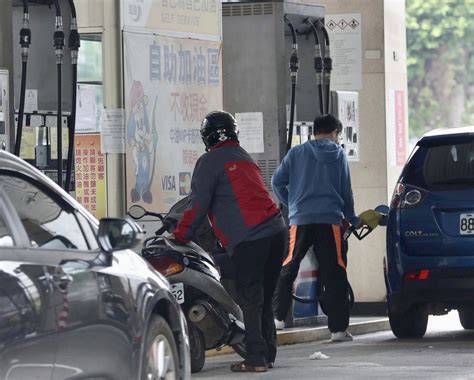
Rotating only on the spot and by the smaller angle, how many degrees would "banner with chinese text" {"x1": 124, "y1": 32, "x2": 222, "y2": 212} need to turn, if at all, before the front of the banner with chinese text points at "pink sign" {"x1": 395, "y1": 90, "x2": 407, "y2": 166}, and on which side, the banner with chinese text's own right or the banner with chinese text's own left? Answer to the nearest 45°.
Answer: approximately 90° to the banner with chinese text's own left

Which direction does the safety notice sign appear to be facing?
toward the camera

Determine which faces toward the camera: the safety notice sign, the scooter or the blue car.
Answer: the safety notice sign

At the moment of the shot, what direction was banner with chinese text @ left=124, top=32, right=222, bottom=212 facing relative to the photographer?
facing the viewer and to the right of the viewer

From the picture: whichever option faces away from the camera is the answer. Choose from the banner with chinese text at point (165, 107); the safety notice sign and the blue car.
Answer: the blue car

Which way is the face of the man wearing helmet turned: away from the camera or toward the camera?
away from the camera

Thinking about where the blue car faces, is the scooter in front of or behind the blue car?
behind

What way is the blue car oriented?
away from the camera

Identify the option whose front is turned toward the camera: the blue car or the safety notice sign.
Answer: the safety notice sign

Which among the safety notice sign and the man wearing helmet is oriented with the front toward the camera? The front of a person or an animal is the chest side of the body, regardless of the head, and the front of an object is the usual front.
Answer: the safety notice sign

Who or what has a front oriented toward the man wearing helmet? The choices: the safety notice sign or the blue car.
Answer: the safety notice sign

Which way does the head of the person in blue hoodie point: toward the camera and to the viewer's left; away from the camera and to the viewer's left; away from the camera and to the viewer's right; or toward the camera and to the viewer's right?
away from the camera and to the viewer's right

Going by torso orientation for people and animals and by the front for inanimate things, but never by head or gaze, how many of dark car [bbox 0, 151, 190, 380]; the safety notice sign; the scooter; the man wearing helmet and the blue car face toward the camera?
1

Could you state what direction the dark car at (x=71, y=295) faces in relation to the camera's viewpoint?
facing away from the viewer and to the right of the viewer

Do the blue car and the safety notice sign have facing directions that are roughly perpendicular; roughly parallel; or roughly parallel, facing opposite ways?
roughly parallel, facing opposite ways

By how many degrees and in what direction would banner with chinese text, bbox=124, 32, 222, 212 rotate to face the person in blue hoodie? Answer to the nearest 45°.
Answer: approximately 45° to its left

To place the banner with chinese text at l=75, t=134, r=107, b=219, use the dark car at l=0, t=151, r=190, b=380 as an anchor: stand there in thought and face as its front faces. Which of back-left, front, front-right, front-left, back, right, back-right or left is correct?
front-left
